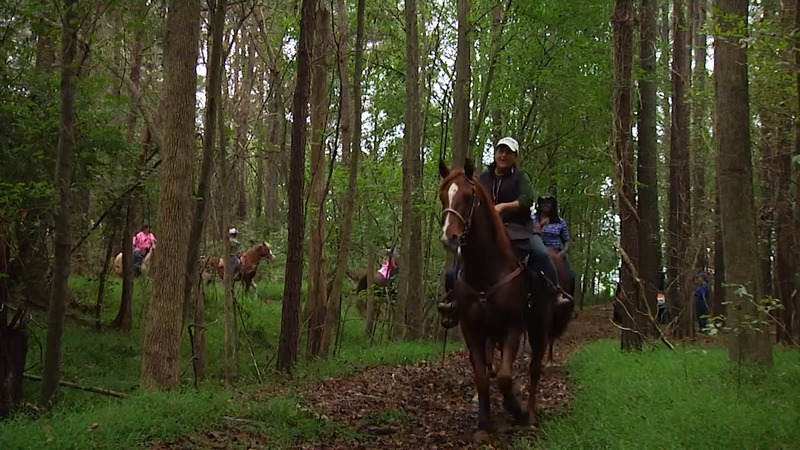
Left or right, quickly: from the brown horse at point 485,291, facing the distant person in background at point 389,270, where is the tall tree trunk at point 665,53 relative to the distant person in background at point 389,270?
right

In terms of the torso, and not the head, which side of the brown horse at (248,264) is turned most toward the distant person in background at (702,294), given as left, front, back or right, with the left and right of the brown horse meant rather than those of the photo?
front

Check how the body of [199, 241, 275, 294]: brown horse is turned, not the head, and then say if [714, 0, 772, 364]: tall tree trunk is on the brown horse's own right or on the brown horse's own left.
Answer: on the brown horse's own right

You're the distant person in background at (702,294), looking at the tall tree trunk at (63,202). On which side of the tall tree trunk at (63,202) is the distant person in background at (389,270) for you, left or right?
right

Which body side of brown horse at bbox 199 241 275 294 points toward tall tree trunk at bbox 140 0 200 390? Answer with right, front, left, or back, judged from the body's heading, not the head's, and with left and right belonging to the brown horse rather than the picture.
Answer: right

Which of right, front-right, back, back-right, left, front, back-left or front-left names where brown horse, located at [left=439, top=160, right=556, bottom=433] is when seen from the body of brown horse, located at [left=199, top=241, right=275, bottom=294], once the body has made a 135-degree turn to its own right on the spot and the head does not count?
front-left

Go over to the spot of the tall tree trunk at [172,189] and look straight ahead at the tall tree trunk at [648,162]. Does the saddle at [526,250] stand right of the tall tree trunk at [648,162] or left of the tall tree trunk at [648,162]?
right

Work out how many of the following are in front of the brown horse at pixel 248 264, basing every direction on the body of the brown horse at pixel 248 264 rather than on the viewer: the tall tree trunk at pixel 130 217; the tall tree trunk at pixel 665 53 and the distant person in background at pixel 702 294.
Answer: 2

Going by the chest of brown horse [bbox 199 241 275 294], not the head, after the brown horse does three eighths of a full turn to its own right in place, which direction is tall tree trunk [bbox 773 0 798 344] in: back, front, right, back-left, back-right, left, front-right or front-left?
left

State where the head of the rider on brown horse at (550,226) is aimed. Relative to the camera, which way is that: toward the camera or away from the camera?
toward the camera

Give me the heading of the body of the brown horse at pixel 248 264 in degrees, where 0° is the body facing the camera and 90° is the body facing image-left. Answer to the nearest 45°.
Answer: approximately 270°

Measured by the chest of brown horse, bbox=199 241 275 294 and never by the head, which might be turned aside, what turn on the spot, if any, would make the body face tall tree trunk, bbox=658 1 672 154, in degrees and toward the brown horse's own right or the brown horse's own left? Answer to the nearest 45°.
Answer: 0° — it already faces it

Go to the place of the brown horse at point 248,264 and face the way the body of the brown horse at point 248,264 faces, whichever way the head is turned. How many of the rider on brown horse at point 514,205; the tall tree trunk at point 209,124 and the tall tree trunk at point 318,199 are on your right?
3

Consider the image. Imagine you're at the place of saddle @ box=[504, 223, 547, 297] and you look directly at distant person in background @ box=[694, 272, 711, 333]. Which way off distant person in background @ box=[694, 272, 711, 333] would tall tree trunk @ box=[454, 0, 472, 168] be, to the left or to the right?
left

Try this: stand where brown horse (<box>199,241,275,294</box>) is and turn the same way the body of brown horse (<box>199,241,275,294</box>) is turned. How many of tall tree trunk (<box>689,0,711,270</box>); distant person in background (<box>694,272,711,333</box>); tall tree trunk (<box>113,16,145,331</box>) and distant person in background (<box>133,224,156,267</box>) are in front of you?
2

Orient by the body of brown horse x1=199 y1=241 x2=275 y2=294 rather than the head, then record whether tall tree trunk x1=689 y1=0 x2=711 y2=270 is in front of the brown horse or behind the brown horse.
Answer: in front

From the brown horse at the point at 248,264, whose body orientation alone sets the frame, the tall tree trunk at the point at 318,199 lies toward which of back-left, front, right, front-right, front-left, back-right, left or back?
right

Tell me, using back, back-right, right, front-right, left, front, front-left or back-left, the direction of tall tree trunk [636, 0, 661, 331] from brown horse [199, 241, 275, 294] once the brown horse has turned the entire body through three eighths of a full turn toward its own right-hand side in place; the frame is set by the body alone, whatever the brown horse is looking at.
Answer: left

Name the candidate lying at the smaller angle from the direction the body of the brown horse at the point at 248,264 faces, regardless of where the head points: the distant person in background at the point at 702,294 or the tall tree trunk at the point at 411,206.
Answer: the distant person in background

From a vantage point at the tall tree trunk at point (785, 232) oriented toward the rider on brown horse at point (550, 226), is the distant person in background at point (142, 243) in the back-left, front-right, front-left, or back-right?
front-right
